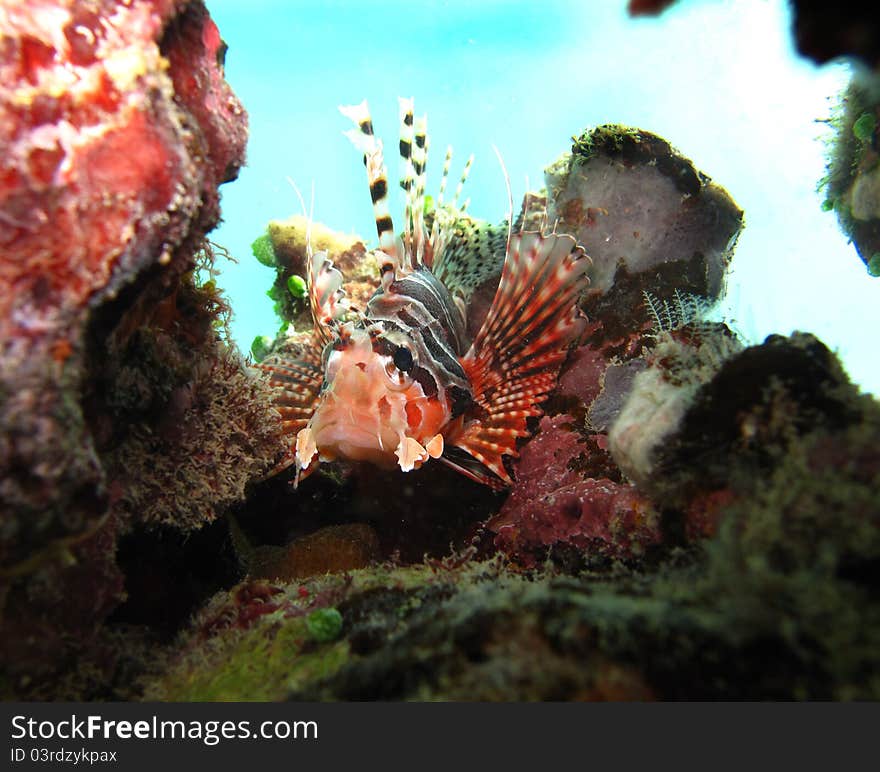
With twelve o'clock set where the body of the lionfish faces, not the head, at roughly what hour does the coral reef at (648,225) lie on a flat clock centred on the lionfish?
The coral reef is roughly at 7 o'clock from the lionfish.

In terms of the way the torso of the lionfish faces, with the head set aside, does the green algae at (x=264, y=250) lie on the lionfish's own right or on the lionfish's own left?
on the lionfish's own right

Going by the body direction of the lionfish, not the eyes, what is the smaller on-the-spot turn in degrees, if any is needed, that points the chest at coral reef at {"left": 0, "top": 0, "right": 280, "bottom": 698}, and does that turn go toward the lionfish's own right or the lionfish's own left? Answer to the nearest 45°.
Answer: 0° — it already faces it

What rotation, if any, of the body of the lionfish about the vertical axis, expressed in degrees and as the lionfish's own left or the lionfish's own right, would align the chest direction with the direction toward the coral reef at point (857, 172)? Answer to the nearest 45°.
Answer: approximately 135° to the lionfish's own left

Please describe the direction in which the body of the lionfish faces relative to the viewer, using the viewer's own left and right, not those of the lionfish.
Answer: facing the viewer and to the left of the viewer

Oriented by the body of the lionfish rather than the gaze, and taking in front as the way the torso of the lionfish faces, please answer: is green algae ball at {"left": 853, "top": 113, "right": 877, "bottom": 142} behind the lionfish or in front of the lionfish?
behind

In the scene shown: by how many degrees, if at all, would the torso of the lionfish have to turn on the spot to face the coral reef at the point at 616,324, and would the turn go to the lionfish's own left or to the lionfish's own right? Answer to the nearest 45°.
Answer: approximately 135° to the lionfish's own left

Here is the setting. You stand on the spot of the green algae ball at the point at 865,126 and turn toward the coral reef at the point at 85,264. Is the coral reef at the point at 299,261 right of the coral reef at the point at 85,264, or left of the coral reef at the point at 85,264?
right

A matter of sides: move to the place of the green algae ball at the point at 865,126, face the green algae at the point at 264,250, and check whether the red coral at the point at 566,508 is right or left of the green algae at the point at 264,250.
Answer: left

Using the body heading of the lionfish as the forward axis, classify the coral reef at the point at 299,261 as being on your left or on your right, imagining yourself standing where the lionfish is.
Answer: on your right

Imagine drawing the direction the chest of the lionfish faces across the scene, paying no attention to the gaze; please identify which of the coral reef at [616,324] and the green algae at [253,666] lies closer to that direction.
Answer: the green algae
